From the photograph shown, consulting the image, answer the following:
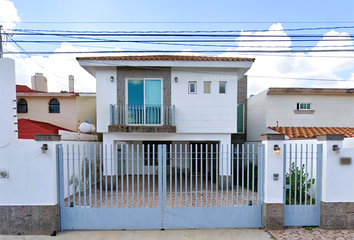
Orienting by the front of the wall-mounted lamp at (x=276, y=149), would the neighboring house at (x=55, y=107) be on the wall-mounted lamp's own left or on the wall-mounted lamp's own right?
on the wall-mounted lamp's own right

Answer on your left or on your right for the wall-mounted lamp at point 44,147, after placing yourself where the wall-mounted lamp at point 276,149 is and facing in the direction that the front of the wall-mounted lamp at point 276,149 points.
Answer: on your right

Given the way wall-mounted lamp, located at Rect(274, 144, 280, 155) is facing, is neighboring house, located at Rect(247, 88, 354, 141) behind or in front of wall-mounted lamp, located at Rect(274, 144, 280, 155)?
behind

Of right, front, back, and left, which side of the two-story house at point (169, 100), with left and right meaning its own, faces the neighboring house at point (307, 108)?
left

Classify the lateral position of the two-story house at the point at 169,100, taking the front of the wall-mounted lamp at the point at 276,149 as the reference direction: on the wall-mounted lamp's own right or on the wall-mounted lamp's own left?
on the wall-mounted lamp's own right

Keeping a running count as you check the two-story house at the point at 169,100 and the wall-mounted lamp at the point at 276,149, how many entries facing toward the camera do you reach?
2

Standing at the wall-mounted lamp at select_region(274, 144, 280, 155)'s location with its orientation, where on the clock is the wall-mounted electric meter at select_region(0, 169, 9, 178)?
the wall-mounted electric meter at select_region(0, 169, 9, 178) is roughly at 2 o'clock from the wall-mounted lamp at select_region(274, 144, 280, 155).

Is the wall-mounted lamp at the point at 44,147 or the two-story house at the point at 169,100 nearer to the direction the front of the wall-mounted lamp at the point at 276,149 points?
the wall-mounted lamp

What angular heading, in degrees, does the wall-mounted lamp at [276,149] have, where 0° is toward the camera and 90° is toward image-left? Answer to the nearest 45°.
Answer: approximately 0°

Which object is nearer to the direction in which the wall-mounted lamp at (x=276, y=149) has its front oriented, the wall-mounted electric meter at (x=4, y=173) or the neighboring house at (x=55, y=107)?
the wall-mounted electric meter

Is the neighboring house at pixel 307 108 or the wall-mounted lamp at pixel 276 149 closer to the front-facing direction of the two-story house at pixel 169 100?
the wall-mounted lamp
